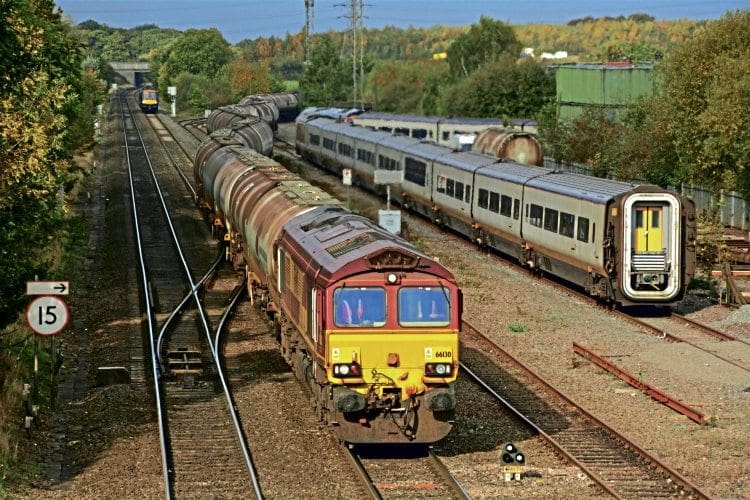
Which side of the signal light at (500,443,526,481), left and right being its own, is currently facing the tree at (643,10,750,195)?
back

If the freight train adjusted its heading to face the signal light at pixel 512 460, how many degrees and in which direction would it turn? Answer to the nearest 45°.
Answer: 0° — it already faces it

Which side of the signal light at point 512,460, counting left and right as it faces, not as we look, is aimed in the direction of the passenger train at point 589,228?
back

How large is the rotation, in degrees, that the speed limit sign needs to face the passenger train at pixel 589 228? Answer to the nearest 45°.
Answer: approximately 135° to its left

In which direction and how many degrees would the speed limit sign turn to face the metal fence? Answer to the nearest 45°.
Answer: approximately 135° to its left

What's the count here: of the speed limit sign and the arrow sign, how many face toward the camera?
2

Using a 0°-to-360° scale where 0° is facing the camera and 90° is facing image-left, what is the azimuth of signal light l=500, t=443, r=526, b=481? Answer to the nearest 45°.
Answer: approximately 0°

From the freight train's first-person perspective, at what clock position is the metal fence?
The metal fence is roughly at 7 o'clock from the freight train.

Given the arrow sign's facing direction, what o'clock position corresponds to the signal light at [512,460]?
The signal light is roughly at 10 o'clock from the arrow sign.

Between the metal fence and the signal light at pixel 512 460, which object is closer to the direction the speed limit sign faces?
the signal light
